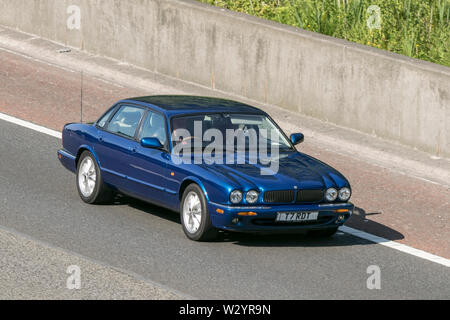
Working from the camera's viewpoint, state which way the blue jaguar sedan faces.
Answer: facing the viewer and to the right of the viewer
